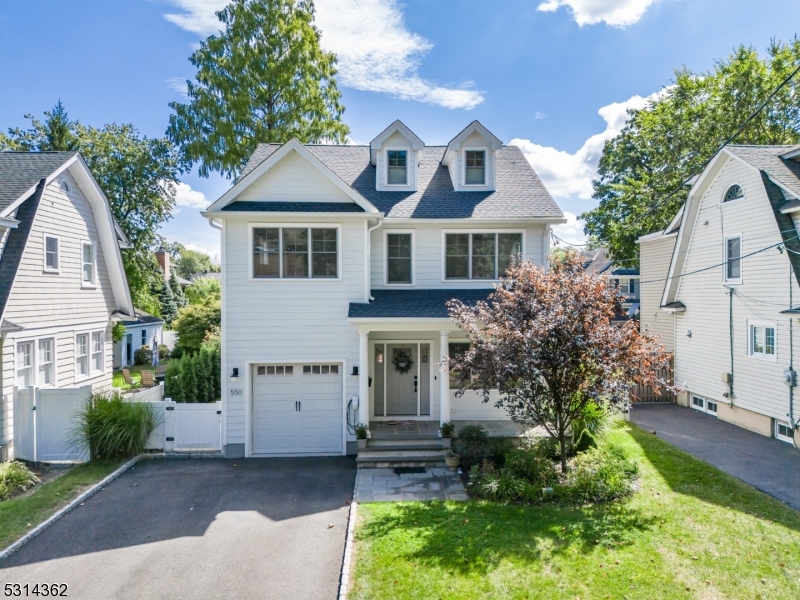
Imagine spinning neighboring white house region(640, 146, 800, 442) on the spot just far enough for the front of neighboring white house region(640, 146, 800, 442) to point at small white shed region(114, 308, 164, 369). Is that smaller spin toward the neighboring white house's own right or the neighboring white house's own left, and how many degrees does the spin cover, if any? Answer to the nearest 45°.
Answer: approximately 135° to the neighboring white house's own right

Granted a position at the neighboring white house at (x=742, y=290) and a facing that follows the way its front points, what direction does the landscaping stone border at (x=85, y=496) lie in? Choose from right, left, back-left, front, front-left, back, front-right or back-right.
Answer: right

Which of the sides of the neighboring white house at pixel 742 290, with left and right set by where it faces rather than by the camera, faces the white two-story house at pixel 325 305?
right

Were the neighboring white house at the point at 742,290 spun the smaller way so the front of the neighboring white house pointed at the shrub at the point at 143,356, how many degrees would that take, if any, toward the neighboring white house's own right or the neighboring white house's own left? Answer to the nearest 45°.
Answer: approximately 135° to the neighboring white house's own right

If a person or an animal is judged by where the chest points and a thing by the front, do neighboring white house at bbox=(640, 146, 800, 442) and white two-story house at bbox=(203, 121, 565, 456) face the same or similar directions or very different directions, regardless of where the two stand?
same or similar directions

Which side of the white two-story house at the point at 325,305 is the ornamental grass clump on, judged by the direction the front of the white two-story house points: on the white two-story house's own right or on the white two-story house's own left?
on the white two-story house's own right

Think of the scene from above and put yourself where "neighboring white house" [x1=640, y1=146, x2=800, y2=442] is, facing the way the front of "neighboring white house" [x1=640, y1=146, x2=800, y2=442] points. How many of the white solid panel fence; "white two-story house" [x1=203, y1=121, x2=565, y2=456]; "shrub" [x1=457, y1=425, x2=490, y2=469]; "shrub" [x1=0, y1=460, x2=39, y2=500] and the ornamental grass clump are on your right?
5

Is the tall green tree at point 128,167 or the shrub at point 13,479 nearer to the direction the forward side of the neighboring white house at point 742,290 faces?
the shrub

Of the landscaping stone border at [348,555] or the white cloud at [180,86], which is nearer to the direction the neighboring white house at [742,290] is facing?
the landscaping stone border

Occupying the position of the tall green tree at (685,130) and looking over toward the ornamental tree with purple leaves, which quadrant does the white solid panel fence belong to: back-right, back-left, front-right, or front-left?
front-right

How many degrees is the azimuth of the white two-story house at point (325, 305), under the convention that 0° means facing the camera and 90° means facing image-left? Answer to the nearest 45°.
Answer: approximately 0°

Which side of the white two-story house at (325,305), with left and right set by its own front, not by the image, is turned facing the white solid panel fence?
right

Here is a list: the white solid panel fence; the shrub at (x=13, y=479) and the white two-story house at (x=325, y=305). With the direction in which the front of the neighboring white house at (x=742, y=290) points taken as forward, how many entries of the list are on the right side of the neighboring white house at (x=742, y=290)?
3

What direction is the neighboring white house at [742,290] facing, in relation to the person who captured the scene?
facing the viewer and to the right of the viewer

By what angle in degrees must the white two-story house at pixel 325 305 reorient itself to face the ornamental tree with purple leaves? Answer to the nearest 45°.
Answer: approximately 45° to its left

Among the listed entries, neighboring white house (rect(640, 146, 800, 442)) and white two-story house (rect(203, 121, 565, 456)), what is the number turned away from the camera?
0
